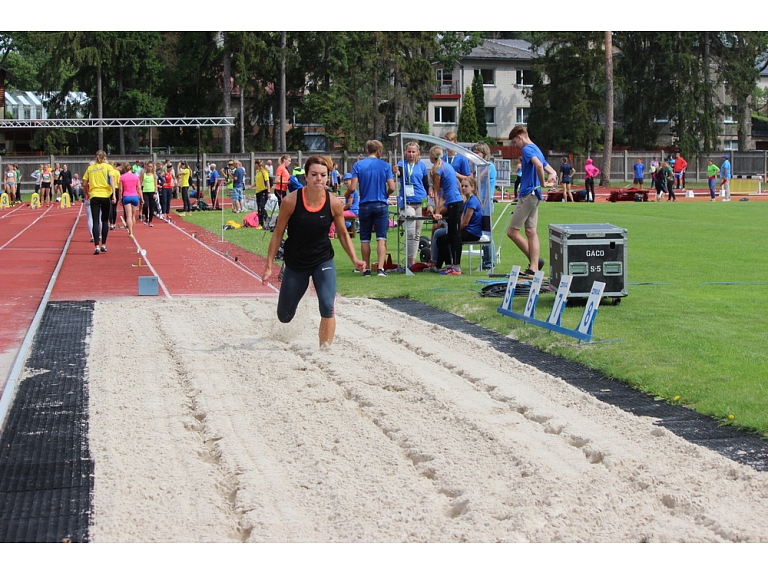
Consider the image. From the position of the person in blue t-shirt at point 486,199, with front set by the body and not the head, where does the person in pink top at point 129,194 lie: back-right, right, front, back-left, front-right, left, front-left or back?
front-right

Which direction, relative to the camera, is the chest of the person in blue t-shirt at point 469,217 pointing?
to the viewer's left

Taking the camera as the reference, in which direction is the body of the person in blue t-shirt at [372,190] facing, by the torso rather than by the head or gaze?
away from the camera

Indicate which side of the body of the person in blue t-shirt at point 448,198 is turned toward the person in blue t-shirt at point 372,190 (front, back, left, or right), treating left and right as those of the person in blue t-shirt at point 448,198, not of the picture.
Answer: front

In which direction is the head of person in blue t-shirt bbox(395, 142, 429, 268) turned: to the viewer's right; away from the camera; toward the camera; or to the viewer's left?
toward the camera

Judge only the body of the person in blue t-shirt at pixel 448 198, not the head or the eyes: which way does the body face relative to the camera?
to the viewer's left

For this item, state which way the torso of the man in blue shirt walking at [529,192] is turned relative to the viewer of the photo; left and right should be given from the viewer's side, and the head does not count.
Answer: facing to the left of the viewer

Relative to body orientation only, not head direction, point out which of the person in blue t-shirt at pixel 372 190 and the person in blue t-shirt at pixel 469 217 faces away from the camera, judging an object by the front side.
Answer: the person in blue t-shirt at pixel 372 190

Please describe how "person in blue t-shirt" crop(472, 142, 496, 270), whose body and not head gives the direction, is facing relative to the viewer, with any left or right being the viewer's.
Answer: facing to the left of the viewer

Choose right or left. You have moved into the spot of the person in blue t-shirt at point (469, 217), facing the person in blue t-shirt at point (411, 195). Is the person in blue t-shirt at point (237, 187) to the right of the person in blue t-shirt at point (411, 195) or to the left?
right
